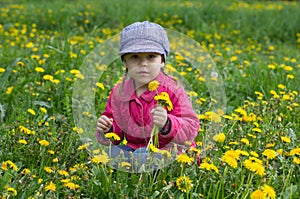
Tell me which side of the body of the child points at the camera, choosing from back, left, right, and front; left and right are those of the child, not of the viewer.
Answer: front

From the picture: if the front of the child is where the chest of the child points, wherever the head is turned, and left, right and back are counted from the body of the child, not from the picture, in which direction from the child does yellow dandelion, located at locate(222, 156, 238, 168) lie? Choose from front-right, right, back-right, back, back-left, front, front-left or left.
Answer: front-left

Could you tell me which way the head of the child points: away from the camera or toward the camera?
toward the camera

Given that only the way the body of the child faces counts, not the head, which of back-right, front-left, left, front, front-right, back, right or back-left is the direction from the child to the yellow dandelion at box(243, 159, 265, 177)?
front-left

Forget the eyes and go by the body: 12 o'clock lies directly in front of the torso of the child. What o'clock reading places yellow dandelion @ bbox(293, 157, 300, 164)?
The yellow dandelion is roughly at 10 o'clock from the child.

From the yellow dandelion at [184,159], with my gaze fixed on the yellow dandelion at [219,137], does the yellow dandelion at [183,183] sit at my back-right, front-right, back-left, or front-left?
back-right

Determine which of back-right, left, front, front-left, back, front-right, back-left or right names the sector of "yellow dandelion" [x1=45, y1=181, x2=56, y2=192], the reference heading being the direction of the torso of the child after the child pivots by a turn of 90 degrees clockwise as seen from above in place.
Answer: front-left

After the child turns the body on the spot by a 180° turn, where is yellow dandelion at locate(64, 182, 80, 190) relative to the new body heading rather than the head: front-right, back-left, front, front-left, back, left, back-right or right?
back-left

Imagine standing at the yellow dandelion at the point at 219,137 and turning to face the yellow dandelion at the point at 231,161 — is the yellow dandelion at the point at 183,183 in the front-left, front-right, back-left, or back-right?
front-right
